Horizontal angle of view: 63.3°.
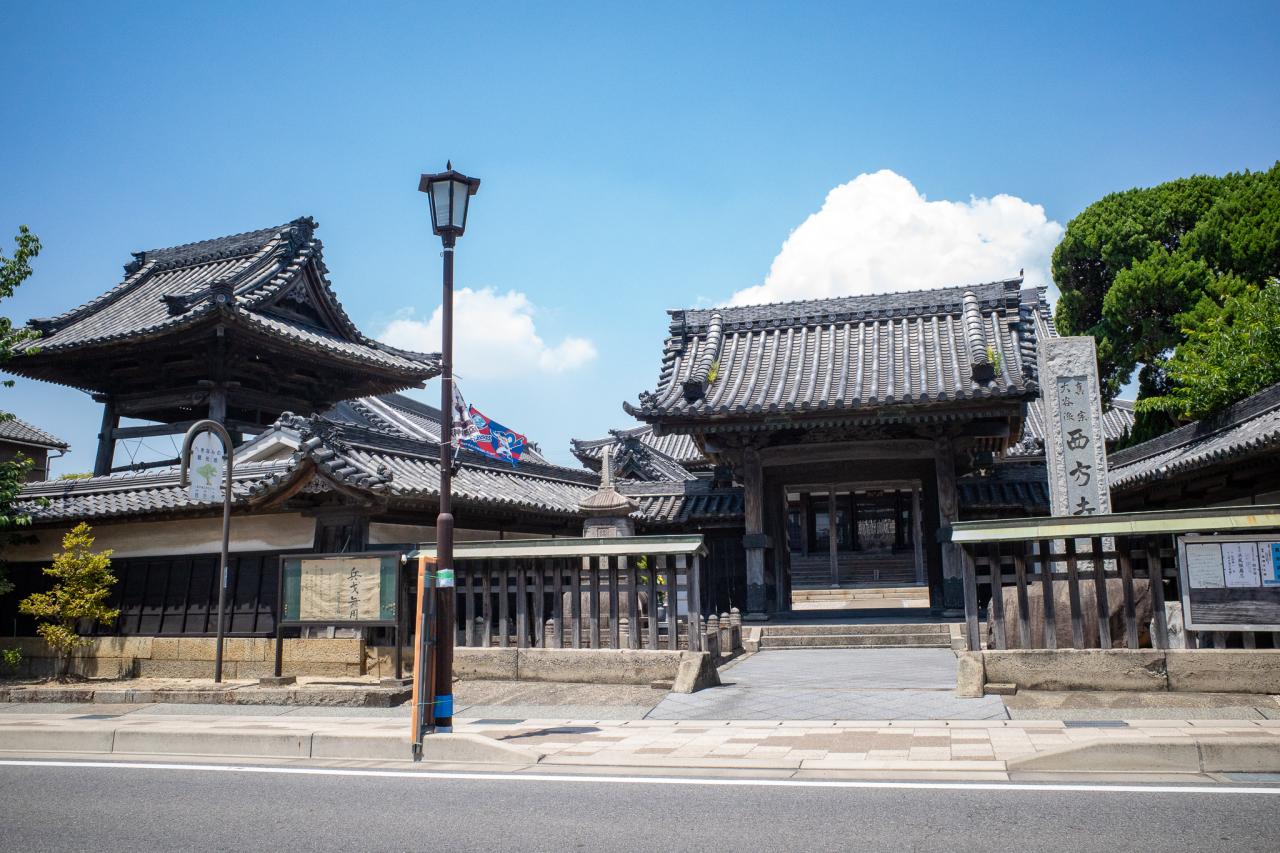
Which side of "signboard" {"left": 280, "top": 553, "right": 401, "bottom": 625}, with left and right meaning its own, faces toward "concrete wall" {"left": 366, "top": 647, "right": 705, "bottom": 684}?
left

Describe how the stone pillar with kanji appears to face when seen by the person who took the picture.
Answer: facing the viewer

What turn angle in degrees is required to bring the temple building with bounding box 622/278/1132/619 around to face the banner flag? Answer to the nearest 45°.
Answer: approximately 45° to its right

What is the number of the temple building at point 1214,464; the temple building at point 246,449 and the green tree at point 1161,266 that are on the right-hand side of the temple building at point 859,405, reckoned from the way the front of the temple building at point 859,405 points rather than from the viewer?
1

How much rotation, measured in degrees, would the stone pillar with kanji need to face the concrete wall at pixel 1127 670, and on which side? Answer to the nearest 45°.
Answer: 0° — it already faces it

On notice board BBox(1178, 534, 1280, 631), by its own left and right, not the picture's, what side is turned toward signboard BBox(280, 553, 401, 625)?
right

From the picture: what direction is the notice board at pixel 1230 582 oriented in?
toward the camera

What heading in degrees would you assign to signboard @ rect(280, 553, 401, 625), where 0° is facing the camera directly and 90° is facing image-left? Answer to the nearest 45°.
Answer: approximately 0°
